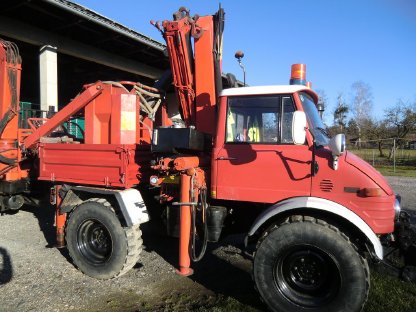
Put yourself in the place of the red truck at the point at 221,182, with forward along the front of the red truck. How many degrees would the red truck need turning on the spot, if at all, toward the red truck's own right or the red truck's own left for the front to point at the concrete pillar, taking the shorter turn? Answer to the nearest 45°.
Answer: approximately 180°

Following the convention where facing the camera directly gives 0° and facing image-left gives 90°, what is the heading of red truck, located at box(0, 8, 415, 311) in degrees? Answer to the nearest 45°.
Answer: approximately 315°
